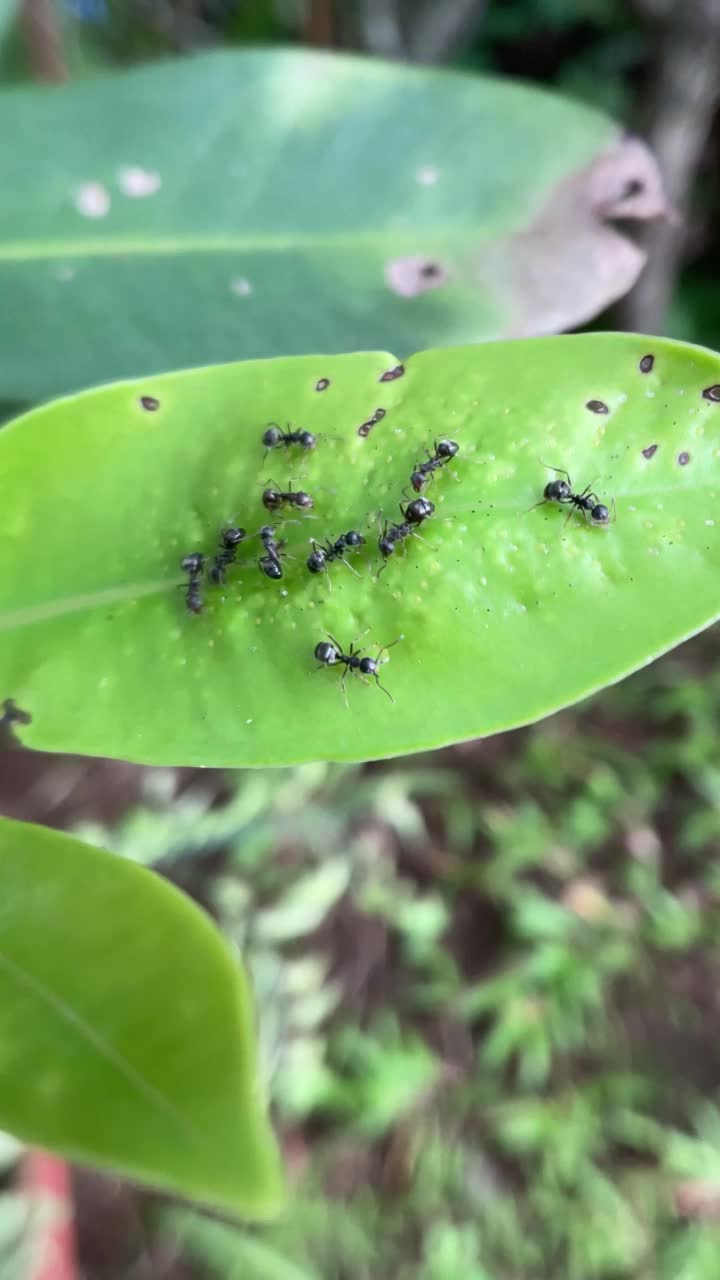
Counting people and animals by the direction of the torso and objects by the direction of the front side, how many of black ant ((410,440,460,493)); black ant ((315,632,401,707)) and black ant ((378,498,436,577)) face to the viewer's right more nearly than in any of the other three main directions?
1
